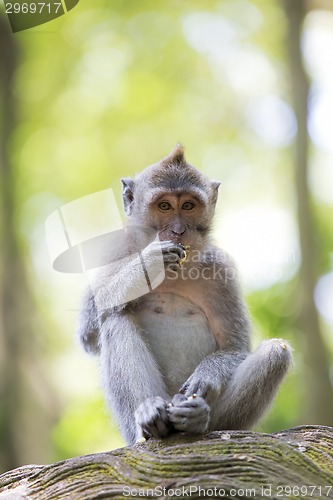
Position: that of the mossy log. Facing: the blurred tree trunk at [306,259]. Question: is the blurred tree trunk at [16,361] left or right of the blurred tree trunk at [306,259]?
left

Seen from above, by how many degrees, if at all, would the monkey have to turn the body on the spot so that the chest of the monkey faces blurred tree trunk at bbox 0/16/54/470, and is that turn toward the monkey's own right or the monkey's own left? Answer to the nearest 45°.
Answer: approximately 180°

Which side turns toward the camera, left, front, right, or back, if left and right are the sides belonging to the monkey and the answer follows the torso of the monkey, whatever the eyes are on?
front

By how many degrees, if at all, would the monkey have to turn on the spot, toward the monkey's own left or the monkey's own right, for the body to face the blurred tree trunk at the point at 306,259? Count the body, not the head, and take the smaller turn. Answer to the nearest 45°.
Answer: approximately 180°
